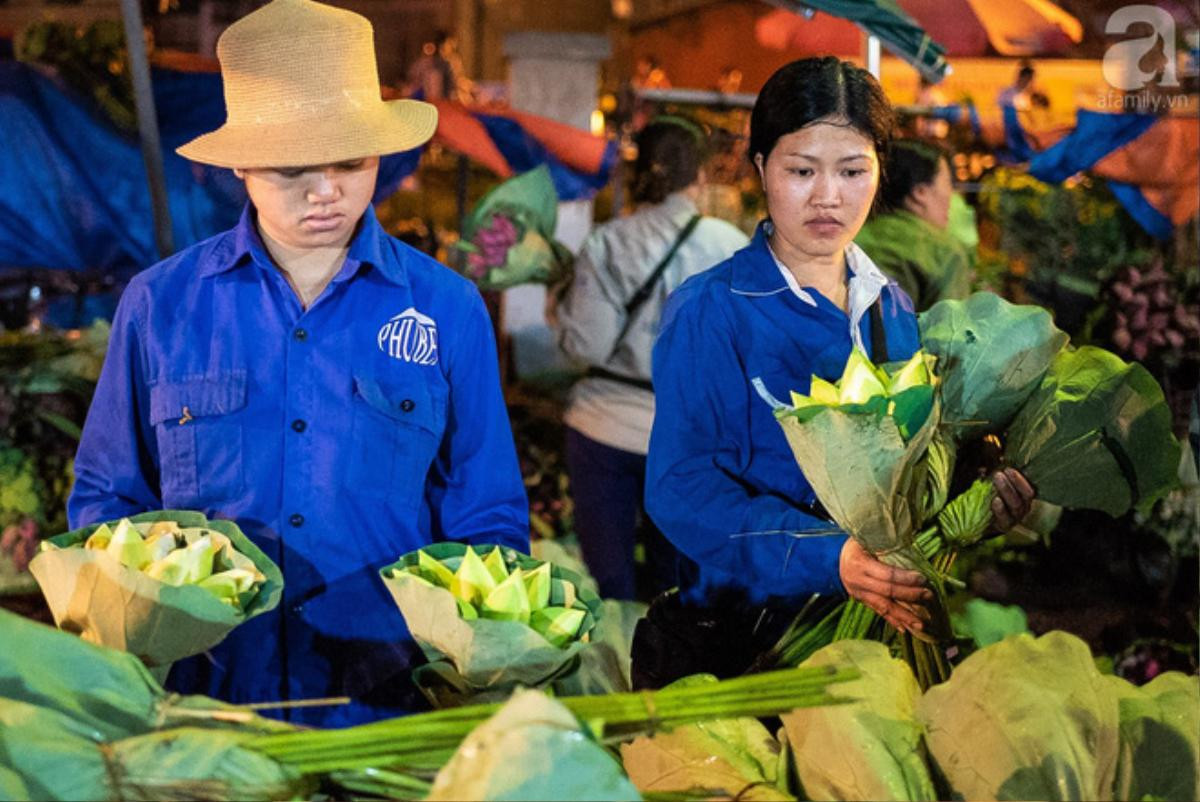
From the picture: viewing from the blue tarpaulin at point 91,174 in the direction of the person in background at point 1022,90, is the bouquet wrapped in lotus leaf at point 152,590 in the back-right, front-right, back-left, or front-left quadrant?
back-right

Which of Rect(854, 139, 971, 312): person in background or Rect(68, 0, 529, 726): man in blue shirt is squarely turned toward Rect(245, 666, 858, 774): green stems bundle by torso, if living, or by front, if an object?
the man in blue shirt

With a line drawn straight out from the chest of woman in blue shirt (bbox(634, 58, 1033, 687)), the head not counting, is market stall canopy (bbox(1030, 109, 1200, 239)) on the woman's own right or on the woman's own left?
on the woman's own left

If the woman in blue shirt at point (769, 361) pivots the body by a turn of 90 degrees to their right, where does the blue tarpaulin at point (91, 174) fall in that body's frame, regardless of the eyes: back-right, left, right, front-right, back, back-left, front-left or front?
right

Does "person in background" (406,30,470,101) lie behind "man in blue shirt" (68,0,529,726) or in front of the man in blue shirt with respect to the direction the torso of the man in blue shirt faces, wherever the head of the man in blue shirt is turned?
behind

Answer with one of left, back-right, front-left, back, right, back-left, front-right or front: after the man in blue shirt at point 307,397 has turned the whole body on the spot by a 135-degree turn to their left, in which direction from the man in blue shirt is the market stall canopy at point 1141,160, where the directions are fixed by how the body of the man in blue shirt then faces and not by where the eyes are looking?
front

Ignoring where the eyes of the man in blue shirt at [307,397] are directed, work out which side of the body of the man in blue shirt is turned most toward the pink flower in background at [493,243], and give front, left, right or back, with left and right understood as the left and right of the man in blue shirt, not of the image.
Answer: back

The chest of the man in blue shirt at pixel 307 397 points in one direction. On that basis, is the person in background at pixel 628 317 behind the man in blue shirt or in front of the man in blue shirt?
behind

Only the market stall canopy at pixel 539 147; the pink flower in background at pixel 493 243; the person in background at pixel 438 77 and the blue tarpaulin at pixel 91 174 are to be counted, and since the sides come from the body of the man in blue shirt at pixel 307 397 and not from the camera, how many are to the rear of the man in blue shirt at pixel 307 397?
4
